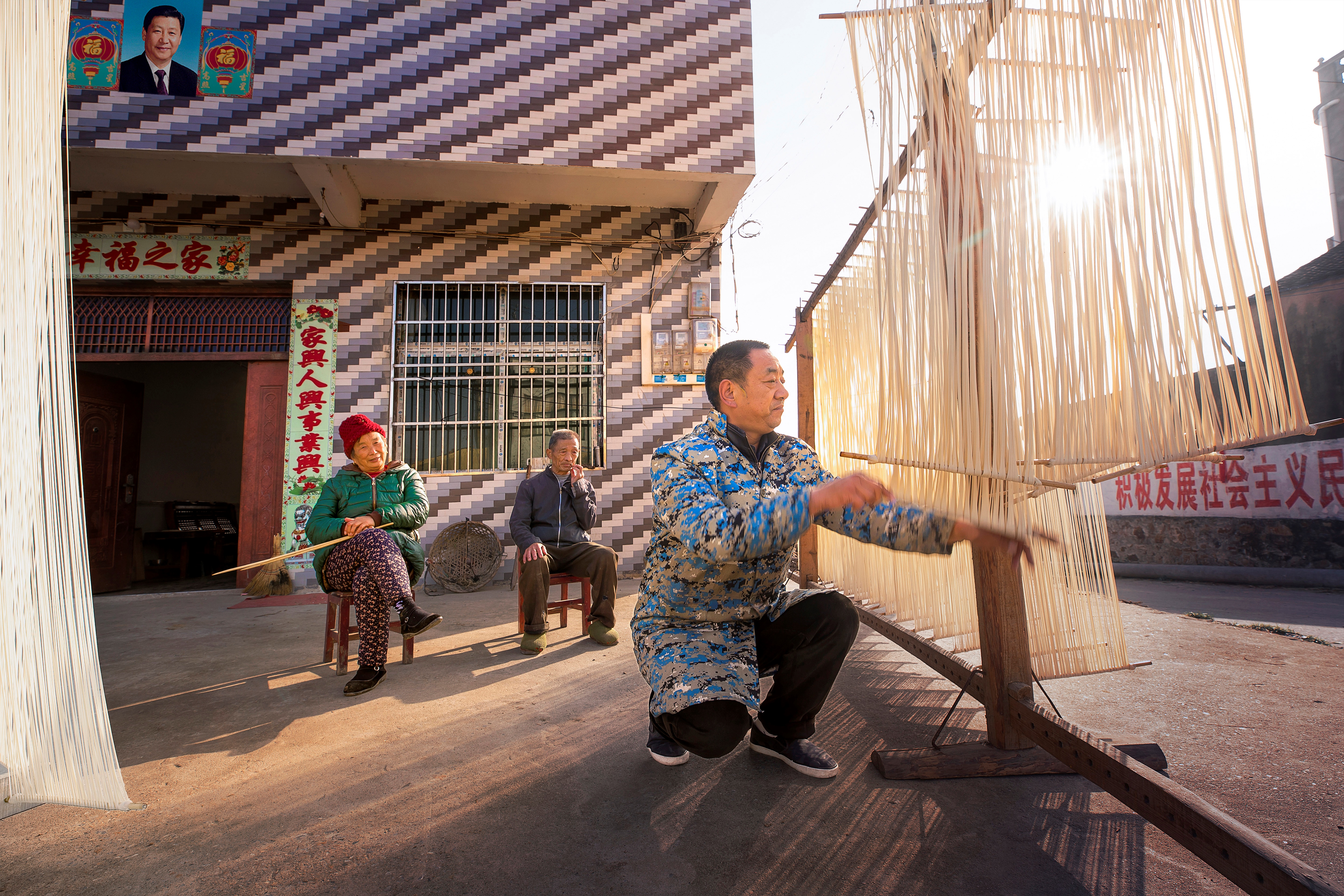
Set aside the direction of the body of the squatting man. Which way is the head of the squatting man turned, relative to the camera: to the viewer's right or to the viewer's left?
to the viewer's right

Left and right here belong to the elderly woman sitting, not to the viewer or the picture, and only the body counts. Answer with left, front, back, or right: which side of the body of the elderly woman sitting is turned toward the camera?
front

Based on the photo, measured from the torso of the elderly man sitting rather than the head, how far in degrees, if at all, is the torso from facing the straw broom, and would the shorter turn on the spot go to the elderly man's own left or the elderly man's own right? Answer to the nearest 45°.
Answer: approximately 135° to the elderly man's own right

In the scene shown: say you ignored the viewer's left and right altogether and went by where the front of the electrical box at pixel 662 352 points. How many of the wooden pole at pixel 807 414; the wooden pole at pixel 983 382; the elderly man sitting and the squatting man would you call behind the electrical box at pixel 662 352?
0

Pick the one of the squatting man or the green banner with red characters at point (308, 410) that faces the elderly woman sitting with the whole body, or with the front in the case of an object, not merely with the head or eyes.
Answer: the green banner with red characters

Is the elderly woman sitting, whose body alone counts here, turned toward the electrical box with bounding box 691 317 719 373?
no

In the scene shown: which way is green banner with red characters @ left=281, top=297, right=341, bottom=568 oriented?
toward the camera

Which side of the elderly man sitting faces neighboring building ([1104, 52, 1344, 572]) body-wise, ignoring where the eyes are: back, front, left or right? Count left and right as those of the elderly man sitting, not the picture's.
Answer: left

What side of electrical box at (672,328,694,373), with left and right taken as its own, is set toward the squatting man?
front

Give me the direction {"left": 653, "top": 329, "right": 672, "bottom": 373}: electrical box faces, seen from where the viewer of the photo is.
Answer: facing the viewer

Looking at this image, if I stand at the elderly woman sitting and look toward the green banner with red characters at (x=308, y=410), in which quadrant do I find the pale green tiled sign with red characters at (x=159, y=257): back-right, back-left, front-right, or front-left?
front-left

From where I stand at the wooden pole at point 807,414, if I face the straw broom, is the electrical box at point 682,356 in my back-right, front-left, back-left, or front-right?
front-right

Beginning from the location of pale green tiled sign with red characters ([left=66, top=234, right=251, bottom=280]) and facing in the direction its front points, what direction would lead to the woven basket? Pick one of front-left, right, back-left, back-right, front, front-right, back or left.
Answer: front-left

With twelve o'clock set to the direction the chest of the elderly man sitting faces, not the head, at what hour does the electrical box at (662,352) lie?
The electrical box is roughly at 7 o'clock from the elderly man sitting.

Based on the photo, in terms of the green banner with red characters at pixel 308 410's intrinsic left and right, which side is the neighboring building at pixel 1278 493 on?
on its left

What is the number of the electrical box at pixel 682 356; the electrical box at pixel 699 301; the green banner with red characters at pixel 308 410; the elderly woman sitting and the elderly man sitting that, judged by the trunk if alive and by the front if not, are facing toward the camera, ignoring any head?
5

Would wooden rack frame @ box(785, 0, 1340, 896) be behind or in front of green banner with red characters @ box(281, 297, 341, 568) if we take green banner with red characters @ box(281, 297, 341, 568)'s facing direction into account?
in front
